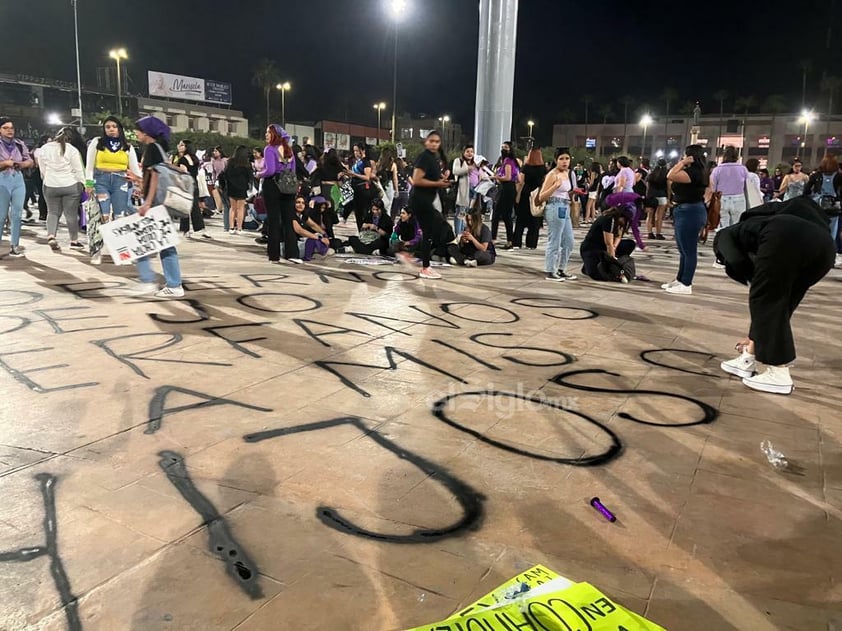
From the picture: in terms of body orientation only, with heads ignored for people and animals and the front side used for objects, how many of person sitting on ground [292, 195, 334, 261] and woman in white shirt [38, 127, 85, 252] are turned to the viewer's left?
0

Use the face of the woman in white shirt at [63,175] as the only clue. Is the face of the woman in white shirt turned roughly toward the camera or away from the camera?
away from the camera

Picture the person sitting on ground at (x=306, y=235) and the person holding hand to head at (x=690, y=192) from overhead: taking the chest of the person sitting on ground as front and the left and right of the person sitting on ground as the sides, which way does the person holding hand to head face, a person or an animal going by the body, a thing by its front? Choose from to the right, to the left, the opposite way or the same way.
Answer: the opposite way

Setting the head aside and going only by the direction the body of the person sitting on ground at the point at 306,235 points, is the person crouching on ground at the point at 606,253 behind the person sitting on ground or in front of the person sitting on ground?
in front

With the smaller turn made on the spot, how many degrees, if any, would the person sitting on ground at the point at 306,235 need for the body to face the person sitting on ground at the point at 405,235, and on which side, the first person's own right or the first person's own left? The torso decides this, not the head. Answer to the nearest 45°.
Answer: approximately 45° to the first person's own left

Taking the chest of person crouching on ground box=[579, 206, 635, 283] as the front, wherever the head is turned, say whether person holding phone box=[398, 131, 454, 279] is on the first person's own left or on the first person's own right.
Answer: on the first person's own right

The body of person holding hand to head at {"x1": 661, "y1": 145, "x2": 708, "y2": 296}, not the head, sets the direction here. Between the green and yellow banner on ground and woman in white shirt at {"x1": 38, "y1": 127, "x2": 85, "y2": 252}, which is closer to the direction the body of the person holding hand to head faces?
the woman in white shirt
